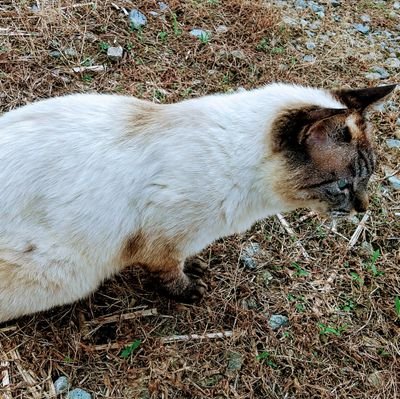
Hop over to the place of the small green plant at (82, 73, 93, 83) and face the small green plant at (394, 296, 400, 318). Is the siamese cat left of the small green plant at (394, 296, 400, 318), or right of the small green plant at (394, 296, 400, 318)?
right

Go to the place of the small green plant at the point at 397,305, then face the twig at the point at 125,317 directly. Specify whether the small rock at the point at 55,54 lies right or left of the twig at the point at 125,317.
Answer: right

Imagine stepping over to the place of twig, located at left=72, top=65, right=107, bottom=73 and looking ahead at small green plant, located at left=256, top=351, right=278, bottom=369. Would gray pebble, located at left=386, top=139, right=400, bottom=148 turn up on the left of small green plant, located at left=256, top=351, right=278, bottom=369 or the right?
left

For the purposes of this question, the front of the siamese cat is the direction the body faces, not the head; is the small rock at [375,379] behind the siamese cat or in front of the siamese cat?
in front

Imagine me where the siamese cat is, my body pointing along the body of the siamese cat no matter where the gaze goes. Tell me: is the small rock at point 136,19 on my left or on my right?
on my left

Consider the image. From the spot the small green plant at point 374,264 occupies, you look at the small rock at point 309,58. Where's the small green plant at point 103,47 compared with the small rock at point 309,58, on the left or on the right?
left

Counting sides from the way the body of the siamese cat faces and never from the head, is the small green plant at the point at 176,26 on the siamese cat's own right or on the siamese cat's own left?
on the siamese cat's own left

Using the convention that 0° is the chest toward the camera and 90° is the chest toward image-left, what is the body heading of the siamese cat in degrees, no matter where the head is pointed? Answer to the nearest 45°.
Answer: approximately 270°

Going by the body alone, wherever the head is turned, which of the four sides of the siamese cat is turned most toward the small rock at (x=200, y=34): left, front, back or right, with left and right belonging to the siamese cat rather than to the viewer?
left

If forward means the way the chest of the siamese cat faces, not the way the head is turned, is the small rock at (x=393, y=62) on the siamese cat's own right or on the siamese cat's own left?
on the siamese cat's own left
